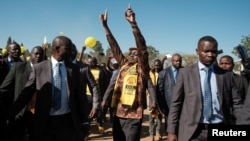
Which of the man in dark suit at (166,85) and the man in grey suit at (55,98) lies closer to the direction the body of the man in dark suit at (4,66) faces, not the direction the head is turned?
the man in grey suit

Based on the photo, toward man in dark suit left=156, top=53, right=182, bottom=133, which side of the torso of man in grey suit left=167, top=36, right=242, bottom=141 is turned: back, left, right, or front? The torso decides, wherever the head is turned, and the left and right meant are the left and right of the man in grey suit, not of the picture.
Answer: back

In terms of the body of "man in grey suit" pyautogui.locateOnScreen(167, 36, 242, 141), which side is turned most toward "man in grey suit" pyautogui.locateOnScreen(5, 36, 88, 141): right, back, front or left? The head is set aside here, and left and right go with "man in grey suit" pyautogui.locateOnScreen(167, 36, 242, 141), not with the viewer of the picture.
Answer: right

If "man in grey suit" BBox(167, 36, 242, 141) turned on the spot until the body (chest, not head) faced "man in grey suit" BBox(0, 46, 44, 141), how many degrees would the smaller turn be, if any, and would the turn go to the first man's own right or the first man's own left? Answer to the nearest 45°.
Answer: approximately 90° to the first man's own right

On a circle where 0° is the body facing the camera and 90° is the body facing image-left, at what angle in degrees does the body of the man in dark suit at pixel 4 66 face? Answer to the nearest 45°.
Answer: approximately 315°

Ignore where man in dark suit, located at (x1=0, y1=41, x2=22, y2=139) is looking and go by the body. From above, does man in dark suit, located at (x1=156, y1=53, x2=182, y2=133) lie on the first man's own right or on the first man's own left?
on the first man's own left

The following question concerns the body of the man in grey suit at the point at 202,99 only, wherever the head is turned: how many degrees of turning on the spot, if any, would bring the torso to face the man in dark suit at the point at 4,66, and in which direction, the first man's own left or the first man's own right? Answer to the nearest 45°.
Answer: approximately 90° to the first man's own right

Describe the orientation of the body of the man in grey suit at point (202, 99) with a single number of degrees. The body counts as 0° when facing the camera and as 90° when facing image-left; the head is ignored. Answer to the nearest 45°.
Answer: approximately 0°
